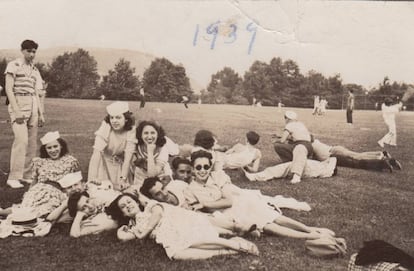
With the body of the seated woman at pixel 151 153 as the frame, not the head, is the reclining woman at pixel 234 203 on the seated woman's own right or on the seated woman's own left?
on the seated woman's own left

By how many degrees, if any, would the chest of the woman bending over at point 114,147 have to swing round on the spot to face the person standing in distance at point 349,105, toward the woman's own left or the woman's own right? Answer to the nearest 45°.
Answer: approximately 90° to the woman's own left

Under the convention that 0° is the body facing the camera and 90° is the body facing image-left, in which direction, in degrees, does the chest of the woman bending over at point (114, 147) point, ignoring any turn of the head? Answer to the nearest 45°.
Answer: approximately 0°

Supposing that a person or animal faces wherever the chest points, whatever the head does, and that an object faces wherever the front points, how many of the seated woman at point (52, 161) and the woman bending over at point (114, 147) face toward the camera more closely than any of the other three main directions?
2

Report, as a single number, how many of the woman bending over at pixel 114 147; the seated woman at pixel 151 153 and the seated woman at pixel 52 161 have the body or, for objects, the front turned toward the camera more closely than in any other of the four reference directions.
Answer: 3

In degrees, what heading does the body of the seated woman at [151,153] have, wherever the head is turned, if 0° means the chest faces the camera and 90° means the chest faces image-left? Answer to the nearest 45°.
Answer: approximately 0°

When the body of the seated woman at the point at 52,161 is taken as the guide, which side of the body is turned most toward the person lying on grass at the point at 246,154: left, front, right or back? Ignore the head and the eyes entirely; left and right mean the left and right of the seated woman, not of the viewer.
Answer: left
